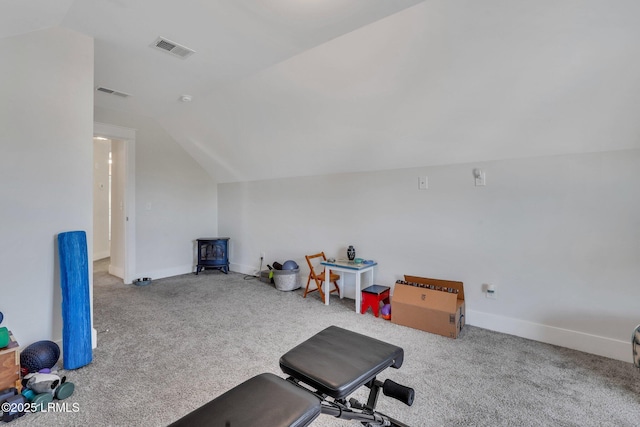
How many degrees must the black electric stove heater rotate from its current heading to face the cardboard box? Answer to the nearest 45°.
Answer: approximately 45° to its left

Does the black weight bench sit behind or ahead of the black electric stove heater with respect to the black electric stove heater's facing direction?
ahead

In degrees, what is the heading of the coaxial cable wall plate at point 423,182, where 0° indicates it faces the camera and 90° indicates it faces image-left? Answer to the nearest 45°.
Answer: approximately 0°

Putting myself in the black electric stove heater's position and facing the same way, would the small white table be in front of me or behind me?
in front

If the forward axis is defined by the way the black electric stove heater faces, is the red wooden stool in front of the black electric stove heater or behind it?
in front

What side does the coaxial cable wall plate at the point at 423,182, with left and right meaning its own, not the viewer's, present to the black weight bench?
front

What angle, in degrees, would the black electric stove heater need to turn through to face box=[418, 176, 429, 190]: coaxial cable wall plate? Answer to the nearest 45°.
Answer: approximately 45° to its left

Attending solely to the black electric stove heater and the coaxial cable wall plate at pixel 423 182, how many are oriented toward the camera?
2

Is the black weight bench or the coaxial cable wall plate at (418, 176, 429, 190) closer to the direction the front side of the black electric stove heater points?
the black weight bench
